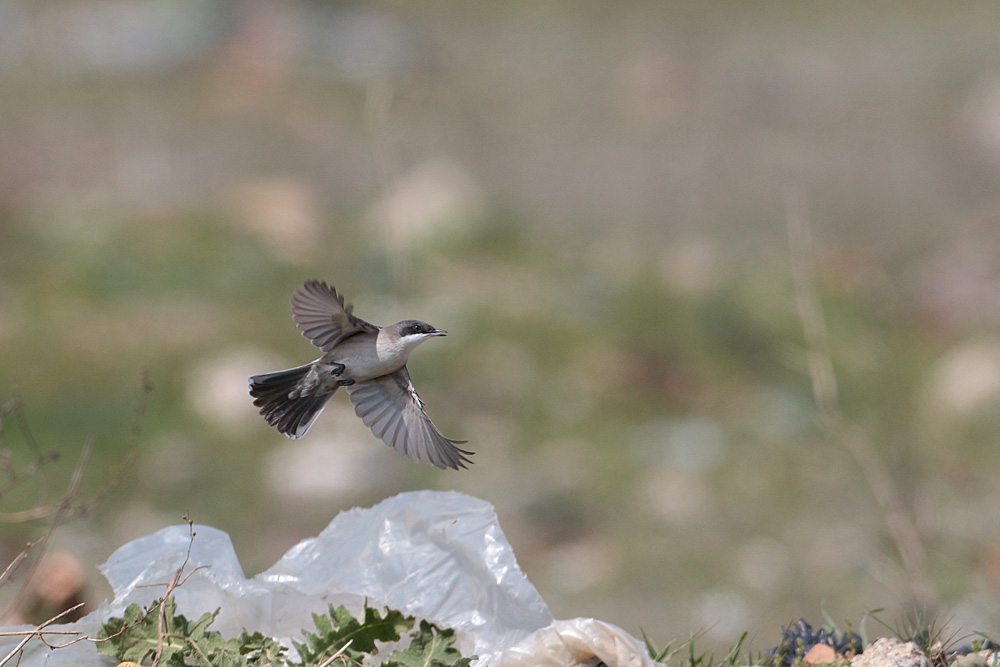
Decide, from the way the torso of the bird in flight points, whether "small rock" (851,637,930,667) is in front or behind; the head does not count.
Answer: in front

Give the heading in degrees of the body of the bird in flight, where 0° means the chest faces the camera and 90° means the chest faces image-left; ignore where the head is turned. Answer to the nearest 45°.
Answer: approximately 270°

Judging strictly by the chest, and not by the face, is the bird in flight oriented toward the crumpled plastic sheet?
no

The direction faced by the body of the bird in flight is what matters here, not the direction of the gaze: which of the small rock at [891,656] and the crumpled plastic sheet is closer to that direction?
the small rock

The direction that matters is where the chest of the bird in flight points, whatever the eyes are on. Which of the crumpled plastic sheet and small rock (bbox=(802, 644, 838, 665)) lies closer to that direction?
the small rock
